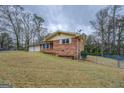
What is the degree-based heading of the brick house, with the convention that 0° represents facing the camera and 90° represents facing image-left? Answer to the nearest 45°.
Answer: approximately 45°

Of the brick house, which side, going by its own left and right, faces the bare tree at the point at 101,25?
left
